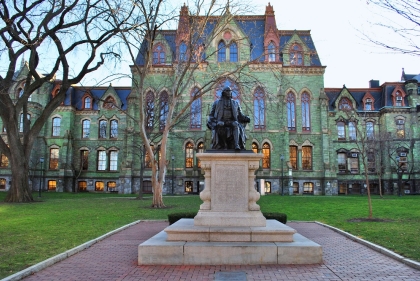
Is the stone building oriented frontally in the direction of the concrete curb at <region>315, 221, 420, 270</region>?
yes

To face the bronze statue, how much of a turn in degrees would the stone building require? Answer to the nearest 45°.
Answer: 0° — it already faces it

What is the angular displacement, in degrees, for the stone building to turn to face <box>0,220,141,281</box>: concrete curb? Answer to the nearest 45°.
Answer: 0° — it already faces it

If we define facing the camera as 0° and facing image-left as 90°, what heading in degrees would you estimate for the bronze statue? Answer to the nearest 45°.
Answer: approximately 0°

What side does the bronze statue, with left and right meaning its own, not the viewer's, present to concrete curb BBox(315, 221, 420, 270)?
left

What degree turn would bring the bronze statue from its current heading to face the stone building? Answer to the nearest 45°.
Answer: approximately 180°

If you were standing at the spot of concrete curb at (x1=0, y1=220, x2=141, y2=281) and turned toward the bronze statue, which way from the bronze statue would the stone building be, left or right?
left

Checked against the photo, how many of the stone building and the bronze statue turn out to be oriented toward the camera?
2

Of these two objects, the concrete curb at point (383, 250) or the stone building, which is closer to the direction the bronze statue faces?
the concrete curb

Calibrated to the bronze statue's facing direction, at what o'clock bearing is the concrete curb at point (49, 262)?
The concrete curb is roughly at 2 o'clock from the bronze statue.
